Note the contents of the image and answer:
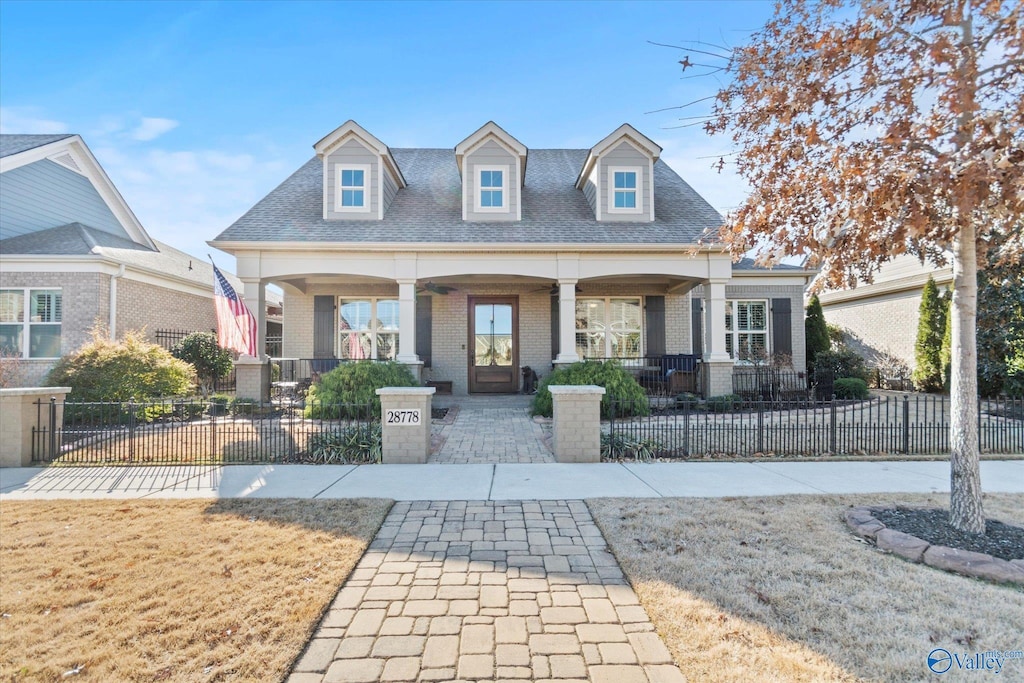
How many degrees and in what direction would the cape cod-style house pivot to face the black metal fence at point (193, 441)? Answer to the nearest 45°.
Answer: approximately 45° to its right

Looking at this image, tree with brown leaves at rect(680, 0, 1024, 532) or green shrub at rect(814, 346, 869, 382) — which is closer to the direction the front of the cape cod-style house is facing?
the tree with brown leaves

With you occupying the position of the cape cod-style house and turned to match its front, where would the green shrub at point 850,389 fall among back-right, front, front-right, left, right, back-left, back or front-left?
left

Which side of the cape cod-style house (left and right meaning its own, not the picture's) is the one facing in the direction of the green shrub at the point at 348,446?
front

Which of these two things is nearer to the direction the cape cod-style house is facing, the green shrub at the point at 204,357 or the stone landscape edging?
the stone landscape edging

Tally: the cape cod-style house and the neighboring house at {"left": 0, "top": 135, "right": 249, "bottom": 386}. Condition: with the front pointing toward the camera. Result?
2

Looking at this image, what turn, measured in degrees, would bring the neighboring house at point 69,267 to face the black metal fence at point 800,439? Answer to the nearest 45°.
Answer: approximately 45° to its left

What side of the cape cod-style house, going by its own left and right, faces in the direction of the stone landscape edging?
front

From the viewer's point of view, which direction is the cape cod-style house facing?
toward the camera

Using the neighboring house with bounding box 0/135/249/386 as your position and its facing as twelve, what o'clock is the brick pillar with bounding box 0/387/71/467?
The brick pillar is roughly at 12 o'clock from the neighboring house.

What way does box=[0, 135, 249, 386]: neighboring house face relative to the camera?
toward the camera

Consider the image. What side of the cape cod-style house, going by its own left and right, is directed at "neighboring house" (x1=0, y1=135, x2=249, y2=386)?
right

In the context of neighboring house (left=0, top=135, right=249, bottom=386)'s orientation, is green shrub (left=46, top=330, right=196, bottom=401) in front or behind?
in front

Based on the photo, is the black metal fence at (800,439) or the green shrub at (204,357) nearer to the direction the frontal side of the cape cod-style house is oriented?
the black metal fence
